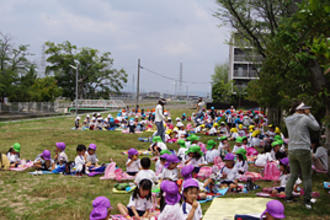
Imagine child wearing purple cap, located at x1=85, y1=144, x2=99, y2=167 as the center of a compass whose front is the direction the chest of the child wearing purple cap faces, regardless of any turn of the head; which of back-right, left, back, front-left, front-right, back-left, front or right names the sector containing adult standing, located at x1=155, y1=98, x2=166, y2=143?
back-left

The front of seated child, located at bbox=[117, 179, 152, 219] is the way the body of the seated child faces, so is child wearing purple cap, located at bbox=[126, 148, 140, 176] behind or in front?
behind

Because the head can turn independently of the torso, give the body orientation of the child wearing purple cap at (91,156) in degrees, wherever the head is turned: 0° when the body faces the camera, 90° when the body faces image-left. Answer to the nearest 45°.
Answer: approximately 0°
